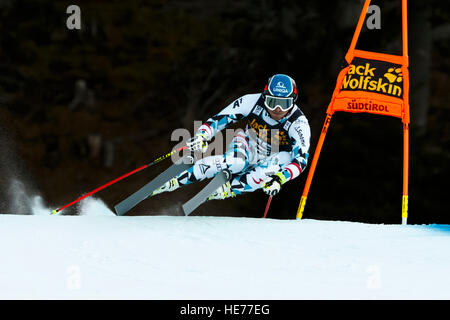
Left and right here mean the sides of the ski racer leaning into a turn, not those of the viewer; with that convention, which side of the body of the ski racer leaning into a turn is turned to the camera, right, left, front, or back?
front
